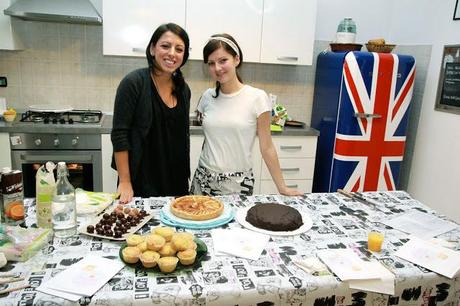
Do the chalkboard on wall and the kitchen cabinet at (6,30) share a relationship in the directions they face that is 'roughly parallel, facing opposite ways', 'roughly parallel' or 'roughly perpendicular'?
roughly perpendicular

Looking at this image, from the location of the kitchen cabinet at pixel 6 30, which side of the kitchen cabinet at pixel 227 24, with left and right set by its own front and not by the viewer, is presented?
right

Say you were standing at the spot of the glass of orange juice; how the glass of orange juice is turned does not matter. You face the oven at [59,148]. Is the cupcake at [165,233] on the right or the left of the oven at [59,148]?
left

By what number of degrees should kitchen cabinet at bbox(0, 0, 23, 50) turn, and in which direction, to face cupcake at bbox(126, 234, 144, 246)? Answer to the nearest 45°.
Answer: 0° — it already faces it

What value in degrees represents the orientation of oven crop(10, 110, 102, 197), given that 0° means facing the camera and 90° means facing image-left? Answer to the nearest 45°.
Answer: approximately 0°
